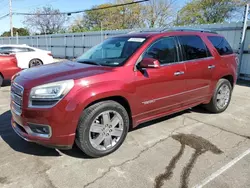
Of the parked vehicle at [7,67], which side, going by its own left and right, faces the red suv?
left

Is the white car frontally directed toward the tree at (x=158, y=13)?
no

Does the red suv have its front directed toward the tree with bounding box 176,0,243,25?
no

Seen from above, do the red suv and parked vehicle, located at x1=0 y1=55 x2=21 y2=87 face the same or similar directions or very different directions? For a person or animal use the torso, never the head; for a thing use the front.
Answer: same or similar directions

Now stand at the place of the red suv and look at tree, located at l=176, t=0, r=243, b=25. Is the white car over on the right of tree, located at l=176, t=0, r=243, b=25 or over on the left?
left

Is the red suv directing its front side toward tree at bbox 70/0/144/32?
no
